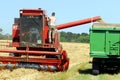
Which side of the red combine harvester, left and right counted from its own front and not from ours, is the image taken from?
front

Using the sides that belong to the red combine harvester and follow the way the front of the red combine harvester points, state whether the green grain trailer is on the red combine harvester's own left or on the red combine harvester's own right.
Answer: on the red combine harvester's own left
